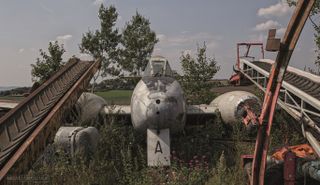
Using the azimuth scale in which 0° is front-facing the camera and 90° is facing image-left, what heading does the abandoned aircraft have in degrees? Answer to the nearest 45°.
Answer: approximately 0°

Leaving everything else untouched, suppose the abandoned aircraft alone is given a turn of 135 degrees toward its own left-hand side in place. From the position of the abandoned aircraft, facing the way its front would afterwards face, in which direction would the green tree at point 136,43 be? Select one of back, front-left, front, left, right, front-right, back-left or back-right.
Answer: front-left

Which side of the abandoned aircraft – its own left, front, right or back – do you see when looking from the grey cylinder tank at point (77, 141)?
right

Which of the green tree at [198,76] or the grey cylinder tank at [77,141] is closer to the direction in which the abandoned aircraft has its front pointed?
the grey cylinder tank

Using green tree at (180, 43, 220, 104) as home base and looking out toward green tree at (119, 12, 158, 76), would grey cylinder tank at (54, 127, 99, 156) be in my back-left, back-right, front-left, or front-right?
back-left

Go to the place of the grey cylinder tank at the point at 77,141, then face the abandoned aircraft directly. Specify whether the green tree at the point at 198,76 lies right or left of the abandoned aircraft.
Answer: left

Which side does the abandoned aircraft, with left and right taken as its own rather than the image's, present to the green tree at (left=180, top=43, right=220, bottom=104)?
back
